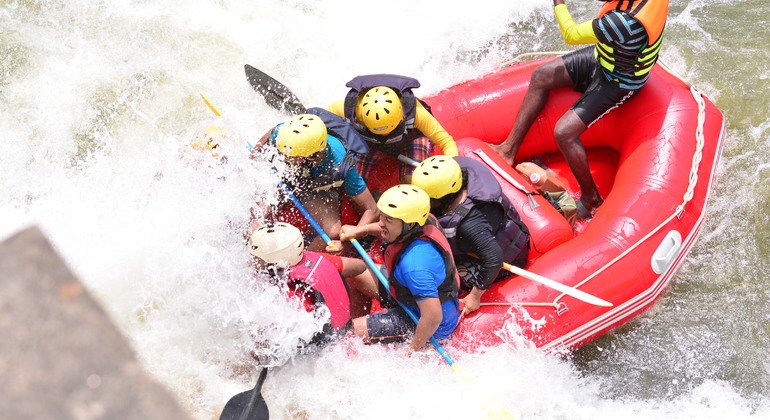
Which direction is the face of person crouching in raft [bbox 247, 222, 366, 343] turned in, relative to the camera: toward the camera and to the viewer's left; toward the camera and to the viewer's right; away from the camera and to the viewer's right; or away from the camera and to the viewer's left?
toward the camera and to the viewer's left

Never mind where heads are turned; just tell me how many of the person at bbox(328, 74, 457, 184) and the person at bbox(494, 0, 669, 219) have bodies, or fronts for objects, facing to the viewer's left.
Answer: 1

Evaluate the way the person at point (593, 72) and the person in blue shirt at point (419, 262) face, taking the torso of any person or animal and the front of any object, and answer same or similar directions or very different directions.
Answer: same or similar directions

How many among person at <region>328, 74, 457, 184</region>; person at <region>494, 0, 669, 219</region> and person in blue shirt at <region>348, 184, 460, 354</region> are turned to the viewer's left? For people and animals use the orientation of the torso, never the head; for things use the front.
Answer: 2

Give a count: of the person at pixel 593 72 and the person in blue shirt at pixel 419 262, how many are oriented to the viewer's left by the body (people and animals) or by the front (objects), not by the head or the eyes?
2

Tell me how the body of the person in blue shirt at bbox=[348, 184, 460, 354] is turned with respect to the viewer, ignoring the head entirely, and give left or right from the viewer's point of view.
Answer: facing to the left of the viewer

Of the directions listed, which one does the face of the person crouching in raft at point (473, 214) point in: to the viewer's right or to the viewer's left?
to the viewer's left

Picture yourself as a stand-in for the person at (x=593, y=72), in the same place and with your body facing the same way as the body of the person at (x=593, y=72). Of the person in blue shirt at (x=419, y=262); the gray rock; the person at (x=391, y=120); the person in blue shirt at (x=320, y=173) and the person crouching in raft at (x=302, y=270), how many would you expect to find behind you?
0

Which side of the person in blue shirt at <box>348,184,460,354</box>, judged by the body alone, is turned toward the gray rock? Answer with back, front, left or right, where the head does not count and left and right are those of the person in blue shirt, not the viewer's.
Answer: front

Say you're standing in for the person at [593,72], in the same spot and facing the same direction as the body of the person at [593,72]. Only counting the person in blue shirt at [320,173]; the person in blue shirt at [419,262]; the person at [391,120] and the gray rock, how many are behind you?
0

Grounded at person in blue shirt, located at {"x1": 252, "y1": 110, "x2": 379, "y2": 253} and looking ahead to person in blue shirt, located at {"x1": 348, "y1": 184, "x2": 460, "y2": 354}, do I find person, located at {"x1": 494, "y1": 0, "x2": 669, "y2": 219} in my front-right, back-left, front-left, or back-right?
front-left

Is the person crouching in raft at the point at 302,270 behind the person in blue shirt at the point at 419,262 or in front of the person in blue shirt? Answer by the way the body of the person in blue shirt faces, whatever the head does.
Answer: in front

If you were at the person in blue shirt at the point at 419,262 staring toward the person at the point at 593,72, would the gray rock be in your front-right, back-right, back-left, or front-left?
back-left

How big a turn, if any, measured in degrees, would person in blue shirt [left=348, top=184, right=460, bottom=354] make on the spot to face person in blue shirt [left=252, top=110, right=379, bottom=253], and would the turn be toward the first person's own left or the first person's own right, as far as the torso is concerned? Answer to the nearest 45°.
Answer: approximately 45° to the first person's own right
